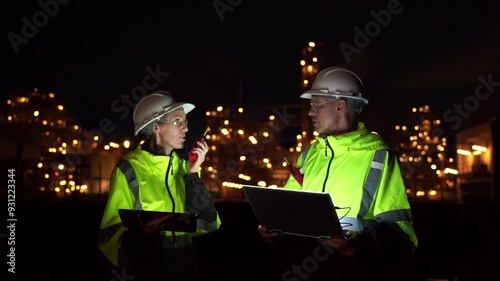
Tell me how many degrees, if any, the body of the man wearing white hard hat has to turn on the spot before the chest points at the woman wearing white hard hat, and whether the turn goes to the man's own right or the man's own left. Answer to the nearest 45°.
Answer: approximately 45° to the man's own right

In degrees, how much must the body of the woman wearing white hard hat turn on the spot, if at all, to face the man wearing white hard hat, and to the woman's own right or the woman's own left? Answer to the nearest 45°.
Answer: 0° — they already face them

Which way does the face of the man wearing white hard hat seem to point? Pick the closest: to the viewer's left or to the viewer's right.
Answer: to the viewer's left

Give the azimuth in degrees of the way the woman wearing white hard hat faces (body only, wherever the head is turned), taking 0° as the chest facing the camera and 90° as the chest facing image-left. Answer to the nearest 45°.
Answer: approximately 315°

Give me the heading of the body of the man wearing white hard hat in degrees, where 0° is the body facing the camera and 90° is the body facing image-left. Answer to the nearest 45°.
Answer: approximately 45°
